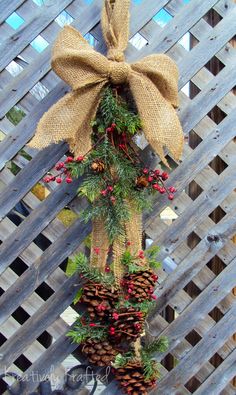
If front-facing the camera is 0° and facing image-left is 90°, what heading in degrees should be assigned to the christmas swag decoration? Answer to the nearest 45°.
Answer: approximately 0°
